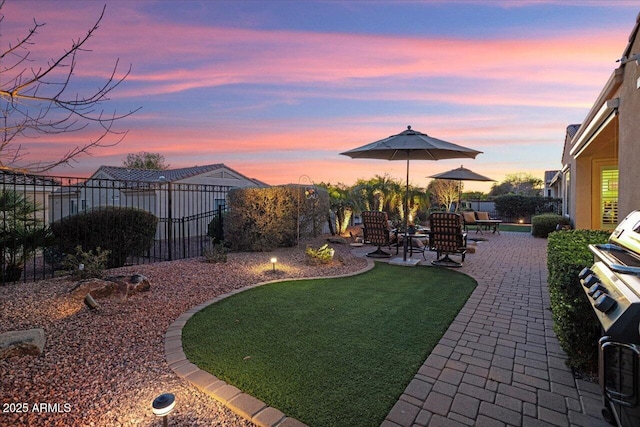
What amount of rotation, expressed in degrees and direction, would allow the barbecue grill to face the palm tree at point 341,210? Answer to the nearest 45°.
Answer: approximately 90° to its right

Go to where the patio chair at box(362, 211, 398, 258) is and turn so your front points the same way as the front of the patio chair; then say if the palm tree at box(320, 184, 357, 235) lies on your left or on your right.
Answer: on your left

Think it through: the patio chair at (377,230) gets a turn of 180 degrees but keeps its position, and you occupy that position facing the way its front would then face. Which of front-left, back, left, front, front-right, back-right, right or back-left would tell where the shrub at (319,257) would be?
front

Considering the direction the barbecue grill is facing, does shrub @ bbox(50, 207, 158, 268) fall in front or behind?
in front

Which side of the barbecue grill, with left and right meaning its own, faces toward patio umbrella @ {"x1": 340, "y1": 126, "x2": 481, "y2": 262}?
right

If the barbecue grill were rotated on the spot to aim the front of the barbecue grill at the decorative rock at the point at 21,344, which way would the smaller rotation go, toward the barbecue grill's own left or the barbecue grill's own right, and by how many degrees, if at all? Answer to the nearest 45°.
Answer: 0° — it already faces it

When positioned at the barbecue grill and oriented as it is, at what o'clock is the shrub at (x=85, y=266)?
The shrub is roughly at 1 o'clock from the barbecue grill.

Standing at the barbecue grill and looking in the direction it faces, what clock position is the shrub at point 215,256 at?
The shrub is roughly at 2 o'clock from the barbecue grill.

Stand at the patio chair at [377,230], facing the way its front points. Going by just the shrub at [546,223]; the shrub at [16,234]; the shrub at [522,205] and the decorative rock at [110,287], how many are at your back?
2

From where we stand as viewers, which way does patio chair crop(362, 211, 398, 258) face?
facing away from the viewer and to the right of the viewer

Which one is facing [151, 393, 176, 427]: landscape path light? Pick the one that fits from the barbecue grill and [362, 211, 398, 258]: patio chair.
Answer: the barbecue grill

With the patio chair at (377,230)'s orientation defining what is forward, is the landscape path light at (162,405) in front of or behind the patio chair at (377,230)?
behind

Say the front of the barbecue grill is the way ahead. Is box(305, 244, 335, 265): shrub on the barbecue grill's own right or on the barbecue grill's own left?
on the barbecue grill's own right

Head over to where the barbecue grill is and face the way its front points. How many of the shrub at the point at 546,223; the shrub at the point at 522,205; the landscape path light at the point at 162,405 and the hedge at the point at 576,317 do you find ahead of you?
1

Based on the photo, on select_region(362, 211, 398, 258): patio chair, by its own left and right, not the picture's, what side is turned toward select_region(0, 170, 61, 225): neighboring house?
left

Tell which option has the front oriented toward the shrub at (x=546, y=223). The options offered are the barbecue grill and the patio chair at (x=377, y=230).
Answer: the patio chair

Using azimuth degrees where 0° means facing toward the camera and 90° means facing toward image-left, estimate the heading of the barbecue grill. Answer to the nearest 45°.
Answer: approximately 45°

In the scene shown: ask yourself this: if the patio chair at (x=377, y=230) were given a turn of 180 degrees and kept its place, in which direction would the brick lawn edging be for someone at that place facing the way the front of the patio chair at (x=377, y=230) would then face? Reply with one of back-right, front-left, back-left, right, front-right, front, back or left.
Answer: front-left
